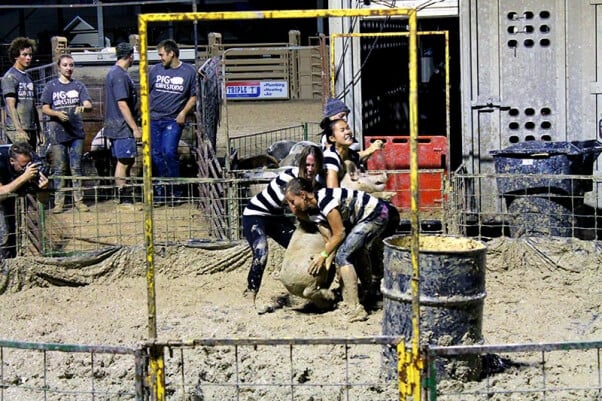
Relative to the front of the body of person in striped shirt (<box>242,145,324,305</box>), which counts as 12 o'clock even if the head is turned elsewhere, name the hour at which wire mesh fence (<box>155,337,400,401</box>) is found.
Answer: The wire mesh fence is roughly at 3 o'clock from the person in striped shirt.

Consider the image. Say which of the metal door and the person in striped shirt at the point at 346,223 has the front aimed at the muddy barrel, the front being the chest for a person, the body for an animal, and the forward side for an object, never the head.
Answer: the metal door

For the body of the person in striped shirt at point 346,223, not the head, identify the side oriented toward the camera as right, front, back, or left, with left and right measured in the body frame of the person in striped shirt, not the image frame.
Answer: left

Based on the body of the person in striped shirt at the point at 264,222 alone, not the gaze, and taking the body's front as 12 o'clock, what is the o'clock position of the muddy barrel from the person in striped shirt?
The muddy barrel is roughly at 2 o'clock from the person in striped shirt.

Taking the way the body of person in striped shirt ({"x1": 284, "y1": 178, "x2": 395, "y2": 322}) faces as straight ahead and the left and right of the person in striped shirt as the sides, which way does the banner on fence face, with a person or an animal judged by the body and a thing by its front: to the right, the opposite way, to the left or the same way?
to the left

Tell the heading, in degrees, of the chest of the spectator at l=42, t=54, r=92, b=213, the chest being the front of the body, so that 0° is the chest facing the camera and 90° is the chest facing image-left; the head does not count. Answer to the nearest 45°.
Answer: approximately 0°

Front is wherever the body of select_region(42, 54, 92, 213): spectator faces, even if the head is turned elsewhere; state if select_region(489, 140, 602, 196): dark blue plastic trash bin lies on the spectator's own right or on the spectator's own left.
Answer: on the spectator's own left

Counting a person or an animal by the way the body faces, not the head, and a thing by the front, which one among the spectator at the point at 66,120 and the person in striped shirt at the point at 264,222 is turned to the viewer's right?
the person in striped shirt

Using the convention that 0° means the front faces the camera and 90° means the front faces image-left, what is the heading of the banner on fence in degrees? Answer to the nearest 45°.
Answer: approximately 0°

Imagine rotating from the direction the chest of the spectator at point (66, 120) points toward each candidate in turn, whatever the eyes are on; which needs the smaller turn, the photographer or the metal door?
the photographer
